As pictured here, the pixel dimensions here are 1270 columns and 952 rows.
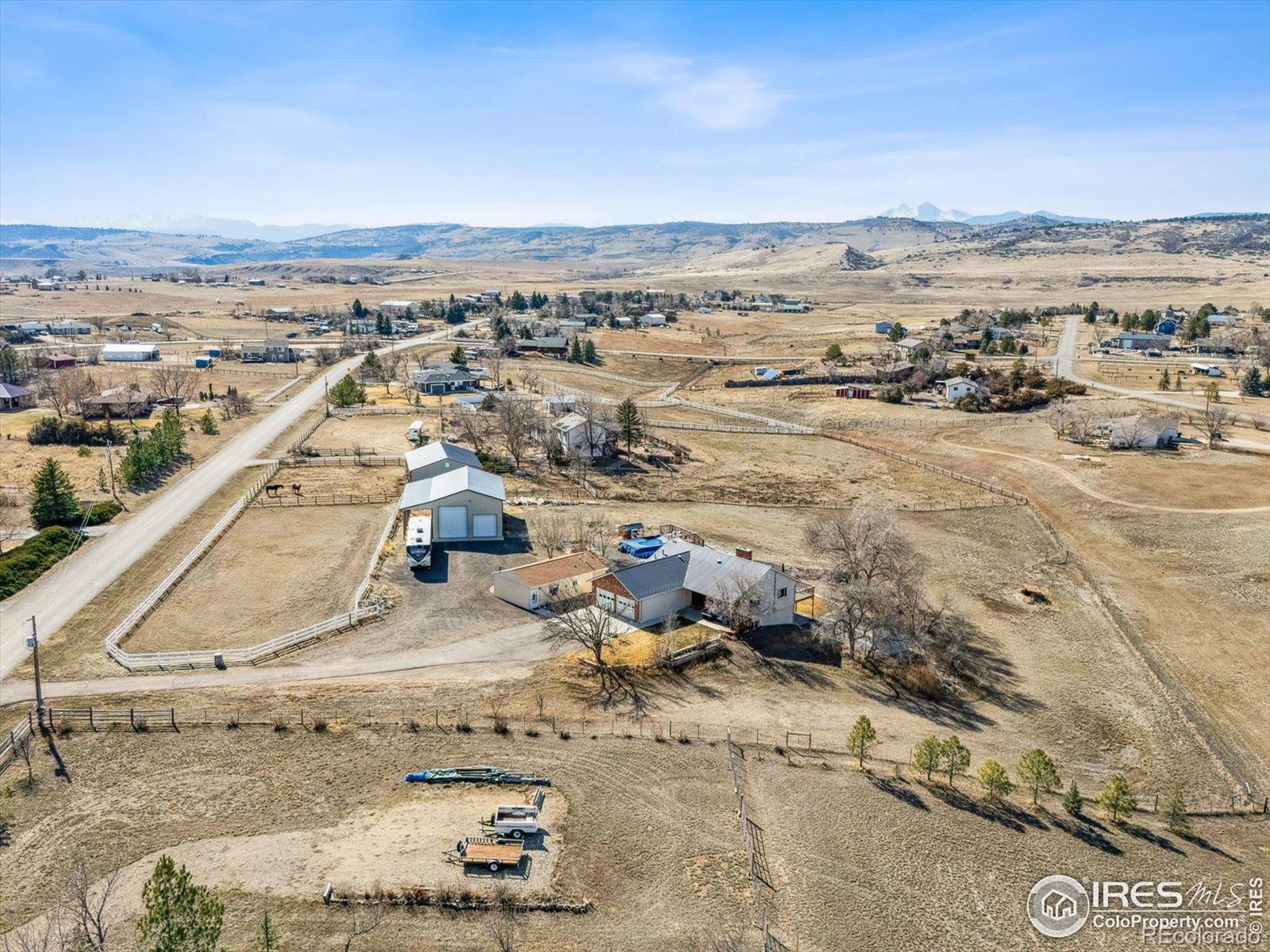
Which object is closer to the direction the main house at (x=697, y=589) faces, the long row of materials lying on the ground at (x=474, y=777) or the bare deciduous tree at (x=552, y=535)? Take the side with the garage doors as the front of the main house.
the long row of materials lying on the ground

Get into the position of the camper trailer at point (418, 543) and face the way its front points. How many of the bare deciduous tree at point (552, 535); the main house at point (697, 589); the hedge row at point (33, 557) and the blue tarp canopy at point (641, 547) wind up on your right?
1

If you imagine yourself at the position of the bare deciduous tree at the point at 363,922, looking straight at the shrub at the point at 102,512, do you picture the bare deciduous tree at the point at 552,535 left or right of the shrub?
right

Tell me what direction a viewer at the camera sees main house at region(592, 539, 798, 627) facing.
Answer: facing the viewer and to the left of the viewer

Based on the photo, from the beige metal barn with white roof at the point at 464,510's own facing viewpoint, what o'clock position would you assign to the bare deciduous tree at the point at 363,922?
The bare deciduous tree is roughly at 12 o'clock from the beige metal barn with white roof.

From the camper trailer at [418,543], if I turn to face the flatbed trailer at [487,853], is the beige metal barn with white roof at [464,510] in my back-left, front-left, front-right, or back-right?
back-left

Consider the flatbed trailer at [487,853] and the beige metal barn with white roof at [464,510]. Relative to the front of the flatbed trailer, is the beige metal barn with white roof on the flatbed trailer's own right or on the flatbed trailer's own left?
on the flatbed trailer's own right

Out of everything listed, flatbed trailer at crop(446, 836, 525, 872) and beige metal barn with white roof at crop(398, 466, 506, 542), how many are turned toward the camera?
1

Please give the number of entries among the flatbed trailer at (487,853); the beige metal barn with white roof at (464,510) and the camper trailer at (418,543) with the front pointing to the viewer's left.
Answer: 1

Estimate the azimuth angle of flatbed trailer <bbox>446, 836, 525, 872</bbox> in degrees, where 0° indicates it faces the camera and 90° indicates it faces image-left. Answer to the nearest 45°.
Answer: approximately 90°

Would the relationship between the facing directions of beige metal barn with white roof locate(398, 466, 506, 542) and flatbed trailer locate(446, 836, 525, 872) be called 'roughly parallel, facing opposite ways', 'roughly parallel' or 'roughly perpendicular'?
roughly perpendicular

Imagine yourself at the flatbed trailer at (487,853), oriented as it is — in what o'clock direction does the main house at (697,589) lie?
The main house is roughly at 4 o'clock from the flatbed trailer.

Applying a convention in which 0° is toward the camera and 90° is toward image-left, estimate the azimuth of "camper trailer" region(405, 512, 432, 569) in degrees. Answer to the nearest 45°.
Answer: approximately 0°
